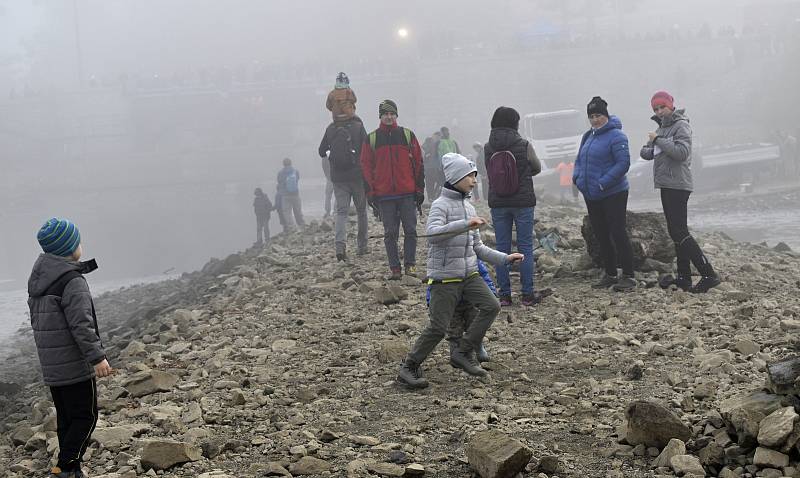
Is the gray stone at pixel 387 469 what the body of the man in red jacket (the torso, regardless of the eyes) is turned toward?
yes

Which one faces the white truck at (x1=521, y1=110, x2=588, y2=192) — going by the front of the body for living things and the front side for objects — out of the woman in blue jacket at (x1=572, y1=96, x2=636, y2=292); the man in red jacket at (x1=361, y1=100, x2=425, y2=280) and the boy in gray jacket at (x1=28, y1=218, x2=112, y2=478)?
the boy in gray jacket

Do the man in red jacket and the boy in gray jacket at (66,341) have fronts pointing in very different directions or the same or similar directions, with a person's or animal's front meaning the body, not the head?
very different directions

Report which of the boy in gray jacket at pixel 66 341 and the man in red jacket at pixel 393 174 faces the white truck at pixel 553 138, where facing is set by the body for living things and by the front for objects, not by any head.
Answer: the boy in gray jacket

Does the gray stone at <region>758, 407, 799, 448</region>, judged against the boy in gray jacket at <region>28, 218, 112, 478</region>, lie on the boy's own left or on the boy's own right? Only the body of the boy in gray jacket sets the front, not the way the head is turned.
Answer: on the boy's own right

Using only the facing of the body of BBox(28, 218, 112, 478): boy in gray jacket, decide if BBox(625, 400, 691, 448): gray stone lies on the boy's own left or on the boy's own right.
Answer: on the boy's own right

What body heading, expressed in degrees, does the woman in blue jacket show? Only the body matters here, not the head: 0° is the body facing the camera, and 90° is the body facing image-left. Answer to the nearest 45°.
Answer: approximately 45°

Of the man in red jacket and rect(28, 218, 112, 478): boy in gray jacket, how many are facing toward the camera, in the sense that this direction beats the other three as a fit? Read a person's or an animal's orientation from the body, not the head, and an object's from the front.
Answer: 1

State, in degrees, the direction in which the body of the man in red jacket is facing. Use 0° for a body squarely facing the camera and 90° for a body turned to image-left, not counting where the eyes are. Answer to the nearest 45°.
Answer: approximately 0°

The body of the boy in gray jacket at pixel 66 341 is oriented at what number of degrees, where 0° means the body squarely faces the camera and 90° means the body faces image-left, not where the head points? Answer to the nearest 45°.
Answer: approximately 225°
